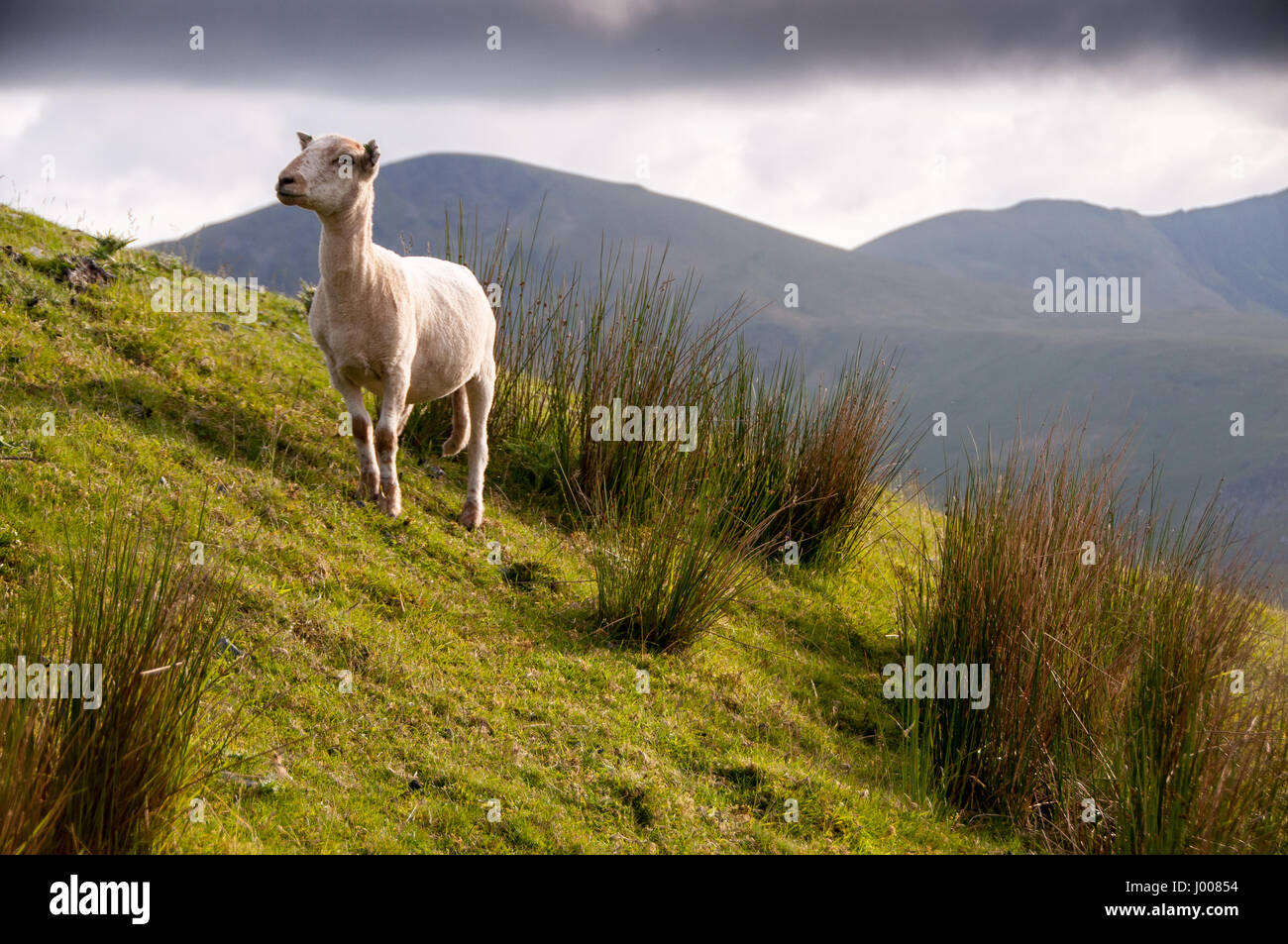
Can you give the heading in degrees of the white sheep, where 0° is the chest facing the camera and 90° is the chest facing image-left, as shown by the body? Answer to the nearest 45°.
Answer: approximately 45°

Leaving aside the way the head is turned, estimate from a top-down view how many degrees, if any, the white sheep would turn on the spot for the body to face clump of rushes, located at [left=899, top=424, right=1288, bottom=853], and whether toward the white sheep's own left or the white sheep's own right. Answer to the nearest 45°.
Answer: approximately 135° to the white sheep's own left

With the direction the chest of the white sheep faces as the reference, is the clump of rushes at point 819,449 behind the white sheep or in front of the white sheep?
behind

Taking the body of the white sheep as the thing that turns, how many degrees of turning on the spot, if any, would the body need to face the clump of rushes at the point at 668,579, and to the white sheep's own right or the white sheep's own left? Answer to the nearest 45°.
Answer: approximately 135° to the white sheep's own left

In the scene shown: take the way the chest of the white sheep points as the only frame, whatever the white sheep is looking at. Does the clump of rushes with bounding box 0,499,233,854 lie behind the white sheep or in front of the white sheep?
in front
